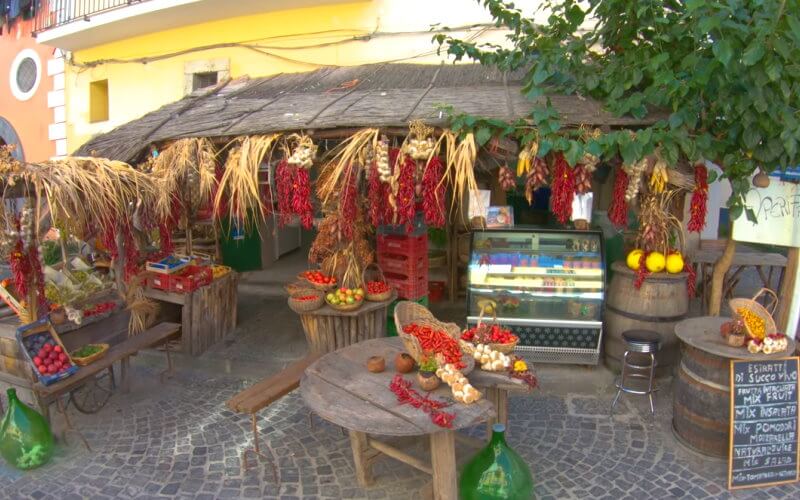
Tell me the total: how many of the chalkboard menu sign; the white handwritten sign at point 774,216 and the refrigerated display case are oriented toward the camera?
3

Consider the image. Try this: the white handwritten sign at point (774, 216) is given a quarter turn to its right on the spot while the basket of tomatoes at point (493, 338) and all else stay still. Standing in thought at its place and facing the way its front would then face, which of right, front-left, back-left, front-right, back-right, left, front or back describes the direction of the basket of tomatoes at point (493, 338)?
front-left

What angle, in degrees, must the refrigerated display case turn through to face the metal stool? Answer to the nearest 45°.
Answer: approximately 45° to its left

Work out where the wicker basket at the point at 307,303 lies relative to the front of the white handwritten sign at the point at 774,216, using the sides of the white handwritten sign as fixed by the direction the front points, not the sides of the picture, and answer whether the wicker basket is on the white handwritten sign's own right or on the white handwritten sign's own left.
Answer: on the white handwritten sign's own right

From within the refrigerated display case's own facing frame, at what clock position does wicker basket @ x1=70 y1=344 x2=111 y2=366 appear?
The wicker basket is roughly at 2 o'clock from the refrigerated display case.

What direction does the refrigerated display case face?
toward the camera

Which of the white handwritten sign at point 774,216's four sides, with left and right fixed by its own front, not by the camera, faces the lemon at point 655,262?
right

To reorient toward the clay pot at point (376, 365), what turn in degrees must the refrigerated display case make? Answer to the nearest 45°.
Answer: approximately 45° to its right

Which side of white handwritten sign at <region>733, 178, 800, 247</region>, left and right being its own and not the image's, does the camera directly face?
front

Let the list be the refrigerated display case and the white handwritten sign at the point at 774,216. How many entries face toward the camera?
2

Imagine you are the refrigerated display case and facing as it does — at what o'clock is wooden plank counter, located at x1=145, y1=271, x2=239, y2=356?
The wooden plank counter is roughly at 3 o'clock from the refrigerated display case.

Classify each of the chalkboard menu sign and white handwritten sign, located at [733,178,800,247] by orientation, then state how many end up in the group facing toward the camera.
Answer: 2

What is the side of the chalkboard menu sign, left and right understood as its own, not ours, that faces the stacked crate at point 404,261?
right
